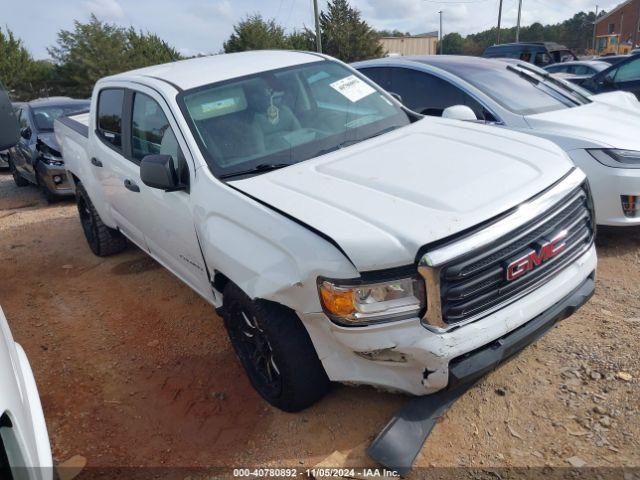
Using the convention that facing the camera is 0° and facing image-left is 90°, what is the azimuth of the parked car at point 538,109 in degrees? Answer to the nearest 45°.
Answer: approximately 315°

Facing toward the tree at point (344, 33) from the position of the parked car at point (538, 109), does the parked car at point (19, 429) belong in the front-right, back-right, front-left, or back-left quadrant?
back-left

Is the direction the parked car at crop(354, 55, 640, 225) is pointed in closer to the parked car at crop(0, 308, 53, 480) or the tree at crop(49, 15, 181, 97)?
the parked car

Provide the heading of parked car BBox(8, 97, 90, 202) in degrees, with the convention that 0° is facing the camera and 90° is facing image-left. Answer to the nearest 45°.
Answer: approximately 315°

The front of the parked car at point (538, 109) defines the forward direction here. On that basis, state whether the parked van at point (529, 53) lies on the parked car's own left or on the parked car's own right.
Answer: on the parked car's own left

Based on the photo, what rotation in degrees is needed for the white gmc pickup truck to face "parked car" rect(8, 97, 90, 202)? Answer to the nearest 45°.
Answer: approximately 180°

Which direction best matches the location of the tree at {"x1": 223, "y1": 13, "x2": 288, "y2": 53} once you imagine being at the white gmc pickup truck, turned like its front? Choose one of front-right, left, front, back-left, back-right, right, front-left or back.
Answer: back-left

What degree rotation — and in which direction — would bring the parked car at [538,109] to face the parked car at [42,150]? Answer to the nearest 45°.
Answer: approximately 135° to its right

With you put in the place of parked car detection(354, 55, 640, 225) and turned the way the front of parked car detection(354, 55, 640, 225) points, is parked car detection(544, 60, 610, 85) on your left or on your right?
on your left

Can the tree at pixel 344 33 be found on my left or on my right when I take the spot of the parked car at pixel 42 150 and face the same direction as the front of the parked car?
on my left

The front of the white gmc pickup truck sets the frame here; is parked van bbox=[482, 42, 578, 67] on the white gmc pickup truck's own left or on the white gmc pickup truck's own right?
on the white gmc pickup truck's own left

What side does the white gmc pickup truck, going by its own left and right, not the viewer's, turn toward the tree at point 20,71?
back

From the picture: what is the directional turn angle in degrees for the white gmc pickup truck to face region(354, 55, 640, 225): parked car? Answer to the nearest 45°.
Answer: approximately 90° to its left
